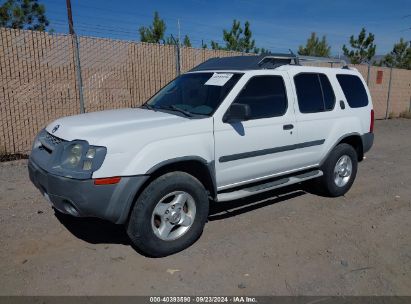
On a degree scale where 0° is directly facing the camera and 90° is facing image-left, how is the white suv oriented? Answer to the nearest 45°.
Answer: approximately 45°

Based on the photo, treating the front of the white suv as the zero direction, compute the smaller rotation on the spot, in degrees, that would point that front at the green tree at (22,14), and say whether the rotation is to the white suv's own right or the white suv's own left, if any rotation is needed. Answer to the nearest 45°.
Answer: approximately 90° to the white suv's own right

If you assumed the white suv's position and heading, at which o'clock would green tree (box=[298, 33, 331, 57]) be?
The green tree is roughly at 5 o'clock from the white suv.

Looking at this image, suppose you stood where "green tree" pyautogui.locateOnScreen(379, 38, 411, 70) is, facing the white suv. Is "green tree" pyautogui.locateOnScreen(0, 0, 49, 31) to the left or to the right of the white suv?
right

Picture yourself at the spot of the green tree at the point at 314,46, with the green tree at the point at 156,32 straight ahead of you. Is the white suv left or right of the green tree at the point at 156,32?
left

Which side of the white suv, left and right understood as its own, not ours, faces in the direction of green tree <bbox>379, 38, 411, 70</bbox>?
back
